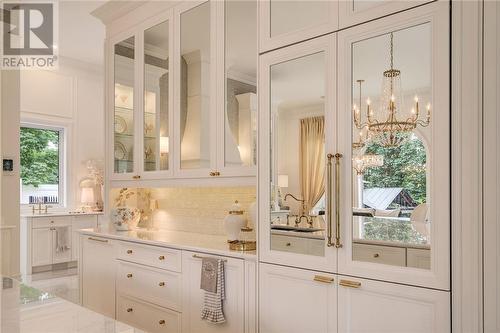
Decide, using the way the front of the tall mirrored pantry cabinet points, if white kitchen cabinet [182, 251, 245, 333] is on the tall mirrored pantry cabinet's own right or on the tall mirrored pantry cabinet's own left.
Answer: on the tall mirrored pantry cabinet's own right

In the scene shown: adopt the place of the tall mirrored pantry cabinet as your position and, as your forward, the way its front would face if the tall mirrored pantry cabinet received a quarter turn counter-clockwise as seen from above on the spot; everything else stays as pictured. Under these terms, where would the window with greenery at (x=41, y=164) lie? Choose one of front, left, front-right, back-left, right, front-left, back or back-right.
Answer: back

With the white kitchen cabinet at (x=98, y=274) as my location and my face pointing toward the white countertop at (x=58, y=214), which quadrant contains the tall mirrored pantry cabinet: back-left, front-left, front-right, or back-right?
back-right

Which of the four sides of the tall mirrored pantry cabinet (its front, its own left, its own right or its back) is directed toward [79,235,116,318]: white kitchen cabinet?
right

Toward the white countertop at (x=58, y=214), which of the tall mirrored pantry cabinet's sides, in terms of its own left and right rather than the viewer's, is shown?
right

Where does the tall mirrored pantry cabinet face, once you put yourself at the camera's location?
facing the viewer and to the left of the viewer
